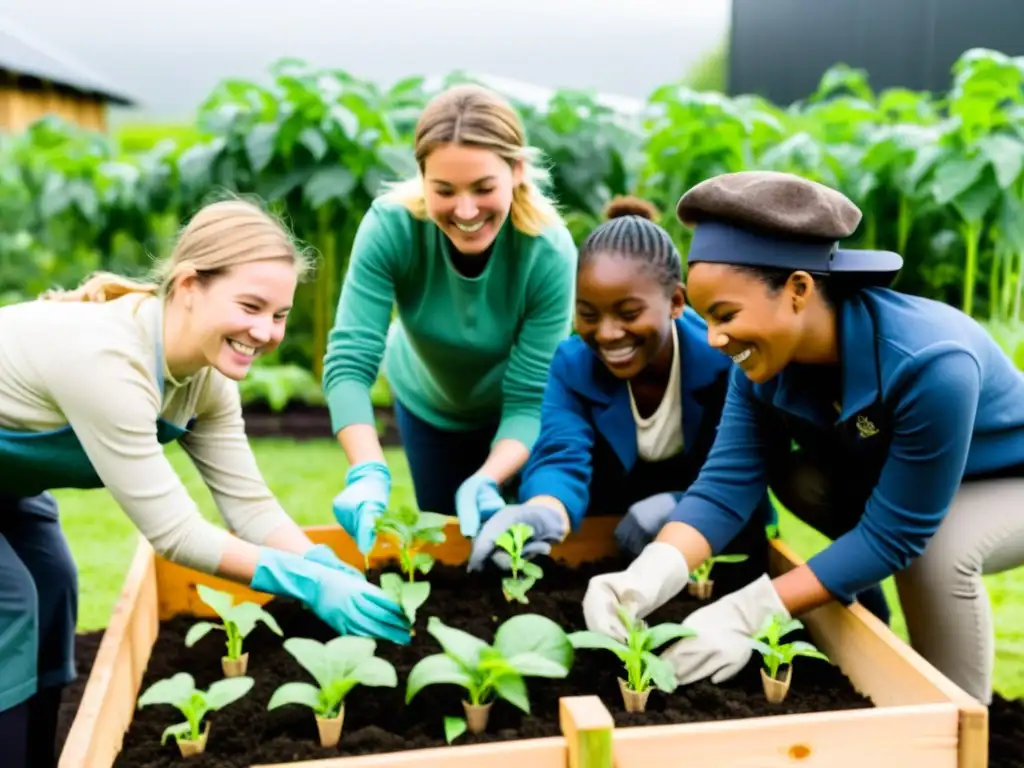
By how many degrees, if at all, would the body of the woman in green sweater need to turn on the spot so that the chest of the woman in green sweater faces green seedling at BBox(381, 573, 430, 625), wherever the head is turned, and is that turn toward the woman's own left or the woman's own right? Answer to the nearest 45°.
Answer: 0° — they already face it

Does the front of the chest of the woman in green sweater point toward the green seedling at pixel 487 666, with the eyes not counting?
yes

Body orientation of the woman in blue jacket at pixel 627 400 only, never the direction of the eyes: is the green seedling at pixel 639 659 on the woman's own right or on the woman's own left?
on the woman's own left

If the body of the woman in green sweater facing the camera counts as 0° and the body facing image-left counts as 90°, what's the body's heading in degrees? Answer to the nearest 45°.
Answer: approximately 0°

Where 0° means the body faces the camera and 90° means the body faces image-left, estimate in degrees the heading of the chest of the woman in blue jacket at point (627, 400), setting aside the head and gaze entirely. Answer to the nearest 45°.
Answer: approximately 45°

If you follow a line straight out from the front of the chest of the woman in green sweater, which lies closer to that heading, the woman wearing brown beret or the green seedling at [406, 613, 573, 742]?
the green seedling

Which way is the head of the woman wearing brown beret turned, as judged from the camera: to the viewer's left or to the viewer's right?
to the viewer's left

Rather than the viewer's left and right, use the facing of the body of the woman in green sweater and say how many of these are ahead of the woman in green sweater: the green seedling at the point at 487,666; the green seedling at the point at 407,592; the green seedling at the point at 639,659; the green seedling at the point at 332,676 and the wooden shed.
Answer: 4

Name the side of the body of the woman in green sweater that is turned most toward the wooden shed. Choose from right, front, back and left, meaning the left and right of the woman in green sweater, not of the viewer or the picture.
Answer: back

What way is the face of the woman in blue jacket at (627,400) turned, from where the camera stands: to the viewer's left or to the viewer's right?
to the viewer's left
